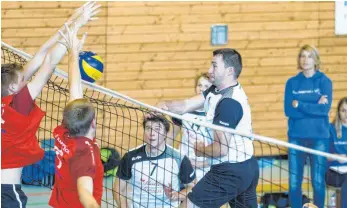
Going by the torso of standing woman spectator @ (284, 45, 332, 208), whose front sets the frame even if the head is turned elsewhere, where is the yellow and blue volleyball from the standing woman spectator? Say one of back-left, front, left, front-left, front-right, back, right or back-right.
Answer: front-right

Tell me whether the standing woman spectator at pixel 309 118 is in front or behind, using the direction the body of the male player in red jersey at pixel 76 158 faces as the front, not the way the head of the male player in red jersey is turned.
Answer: in front

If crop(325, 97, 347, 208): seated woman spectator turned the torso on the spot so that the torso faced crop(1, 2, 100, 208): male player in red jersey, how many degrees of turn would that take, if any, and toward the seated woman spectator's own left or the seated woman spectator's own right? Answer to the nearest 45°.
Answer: approximately 45° to the seated woman spectator's own right

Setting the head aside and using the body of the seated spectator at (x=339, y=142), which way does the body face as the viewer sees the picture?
toward the camera

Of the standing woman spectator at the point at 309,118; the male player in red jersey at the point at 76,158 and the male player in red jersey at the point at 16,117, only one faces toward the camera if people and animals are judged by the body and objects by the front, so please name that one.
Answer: the standing woman spectator

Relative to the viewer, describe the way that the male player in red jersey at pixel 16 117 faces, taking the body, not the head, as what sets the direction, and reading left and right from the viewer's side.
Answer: facing away from the viewer and to the right of the viewer

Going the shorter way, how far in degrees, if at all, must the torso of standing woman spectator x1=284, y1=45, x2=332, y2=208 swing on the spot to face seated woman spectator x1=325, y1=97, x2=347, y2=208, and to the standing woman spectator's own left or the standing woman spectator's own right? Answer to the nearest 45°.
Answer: approximately 90° to the standing woman spectator's own left

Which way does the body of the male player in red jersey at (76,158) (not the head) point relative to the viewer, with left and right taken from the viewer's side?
facing away from the viewer and to the right of the viewer

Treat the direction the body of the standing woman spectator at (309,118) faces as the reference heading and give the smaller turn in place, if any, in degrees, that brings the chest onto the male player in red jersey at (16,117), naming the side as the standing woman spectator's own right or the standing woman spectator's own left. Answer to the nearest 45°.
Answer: approximately 45° to the standing woman spectator's own right
